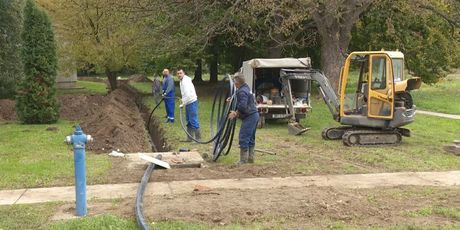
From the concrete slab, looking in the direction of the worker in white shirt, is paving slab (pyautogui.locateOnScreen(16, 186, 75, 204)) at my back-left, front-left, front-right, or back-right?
back-left

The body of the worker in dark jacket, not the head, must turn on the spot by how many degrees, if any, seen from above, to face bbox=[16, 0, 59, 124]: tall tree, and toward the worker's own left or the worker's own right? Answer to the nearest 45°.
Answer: approximately 45° to the worker's own right

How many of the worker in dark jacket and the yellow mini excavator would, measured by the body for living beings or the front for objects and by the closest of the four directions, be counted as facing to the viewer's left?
2

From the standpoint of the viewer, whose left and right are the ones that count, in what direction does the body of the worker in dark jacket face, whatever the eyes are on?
facing to the left of the viewer

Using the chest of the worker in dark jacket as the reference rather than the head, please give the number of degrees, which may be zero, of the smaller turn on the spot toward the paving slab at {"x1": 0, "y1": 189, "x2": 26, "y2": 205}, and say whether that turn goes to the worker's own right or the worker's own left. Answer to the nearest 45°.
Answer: approximately 45° to the worker's own left

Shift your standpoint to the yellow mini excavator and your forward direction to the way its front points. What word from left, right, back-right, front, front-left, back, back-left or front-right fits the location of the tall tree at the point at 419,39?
right

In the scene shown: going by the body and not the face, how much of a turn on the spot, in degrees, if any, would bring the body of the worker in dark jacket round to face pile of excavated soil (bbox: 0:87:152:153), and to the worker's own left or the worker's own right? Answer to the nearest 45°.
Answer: approximately 45° to the worker's own right

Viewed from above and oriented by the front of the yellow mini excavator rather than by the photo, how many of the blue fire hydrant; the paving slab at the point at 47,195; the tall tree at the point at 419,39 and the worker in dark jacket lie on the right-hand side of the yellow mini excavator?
1

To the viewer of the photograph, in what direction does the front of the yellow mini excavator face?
facing to the left of the viewer

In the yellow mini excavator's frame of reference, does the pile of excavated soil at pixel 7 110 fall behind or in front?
in front
